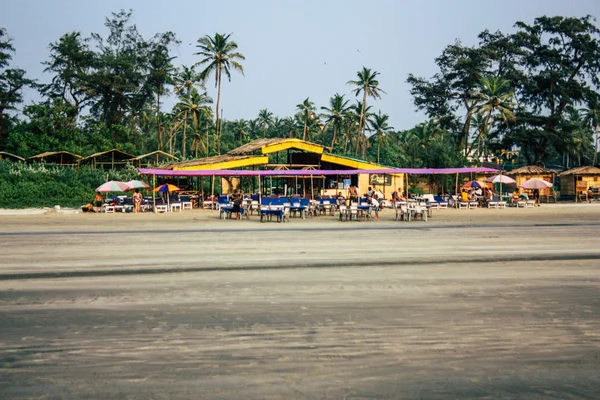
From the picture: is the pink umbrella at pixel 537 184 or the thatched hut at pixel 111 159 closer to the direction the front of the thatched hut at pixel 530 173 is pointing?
the pink umbrella

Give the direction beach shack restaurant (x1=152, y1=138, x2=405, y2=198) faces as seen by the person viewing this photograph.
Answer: facing the viewer

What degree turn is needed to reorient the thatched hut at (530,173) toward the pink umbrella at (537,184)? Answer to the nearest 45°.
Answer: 0° — it already faces it

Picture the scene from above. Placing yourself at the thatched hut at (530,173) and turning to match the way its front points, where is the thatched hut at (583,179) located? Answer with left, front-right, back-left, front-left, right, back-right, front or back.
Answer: back-left

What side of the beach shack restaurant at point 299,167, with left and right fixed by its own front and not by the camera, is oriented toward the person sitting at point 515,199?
left

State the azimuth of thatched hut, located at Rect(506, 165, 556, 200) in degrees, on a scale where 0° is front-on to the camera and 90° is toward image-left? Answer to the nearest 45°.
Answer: approximately 0°

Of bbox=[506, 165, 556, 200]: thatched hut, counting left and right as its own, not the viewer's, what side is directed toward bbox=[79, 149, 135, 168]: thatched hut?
right

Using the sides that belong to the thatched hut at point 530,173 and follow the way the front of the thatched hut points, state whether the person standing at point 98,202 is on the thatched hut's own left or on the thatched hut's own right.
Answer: on the thatched hut's own right

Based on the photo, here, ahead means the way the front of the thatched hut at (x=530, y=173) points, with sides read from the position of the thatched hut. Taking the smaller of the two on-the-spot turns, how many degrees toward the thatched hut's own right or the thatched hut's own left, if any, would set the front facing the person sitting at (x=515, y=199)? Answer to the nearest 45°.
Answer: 0° — it already faces them

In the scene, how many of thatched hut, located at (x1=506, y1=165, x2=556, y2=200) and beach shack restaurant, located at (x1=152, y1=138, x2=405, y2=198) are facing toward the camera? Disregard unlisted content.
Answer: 2

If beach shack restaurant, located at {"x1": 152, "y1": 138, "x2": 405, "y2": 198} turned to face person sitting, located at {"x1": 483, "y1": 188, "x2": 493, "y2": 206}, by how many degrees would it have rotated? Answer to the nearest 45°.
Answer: approximately 90° to its left

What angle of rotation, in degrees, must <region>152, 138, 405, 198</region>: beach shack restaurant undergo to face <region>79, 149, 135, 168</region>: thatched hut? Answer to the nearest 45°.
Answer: approximately 135° to its right

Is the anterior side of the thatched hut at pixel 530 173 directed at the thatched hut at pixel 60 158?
no

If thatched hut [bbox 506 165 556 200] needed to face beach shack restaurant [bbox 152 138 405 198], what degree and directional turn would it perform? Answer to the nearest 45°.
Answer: approximately 45° to its right

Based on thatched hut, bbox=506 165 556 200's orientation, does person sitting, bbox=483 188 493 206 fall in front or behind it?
in front

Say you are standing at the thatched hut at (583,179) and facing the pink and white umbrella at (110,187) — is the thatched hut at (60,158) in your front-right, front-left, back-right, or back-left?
front-right

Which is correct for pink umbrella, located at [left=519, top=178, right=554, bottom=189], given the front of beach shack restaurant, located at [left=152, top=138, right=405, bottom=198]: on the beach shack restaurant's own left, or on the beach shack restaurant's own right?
on the beach shack restaurant's own left
